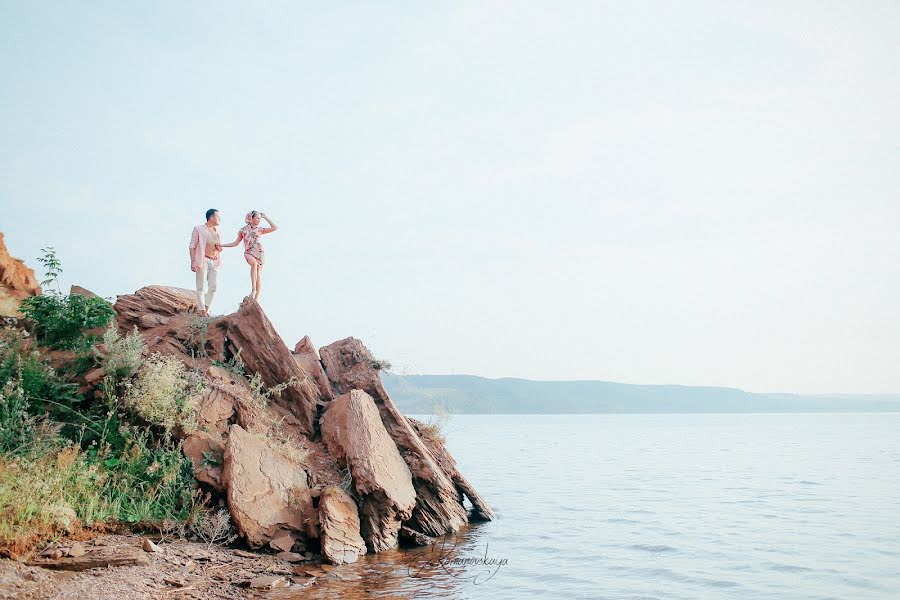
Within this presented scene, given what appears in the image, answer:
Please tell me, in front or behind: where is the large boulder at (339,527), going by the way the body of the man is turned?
in front

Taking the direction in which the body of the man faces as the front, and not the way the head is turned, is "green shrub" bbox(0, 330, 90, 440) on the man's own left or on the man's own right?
on the man's own right

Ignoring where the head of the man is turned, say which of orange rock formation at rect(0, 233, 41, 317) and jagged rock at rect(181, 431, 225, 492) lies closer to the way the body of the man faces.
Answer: the jagged rock

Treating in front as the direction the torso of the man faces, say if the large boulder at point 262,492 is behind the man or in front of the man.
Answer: in front

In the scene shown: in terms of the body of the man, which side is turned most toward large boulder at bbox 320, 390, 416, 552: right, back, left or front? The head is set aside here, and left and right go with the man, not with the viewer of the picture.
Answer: front

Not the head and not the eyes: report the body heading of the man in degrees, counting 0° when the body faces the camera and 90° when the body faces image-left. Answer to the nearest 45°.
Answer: approximately 315°

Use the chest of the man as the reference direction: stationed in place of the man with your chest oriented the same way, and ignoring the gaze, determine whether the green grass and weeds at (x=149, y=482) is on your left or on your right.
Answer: on your right
